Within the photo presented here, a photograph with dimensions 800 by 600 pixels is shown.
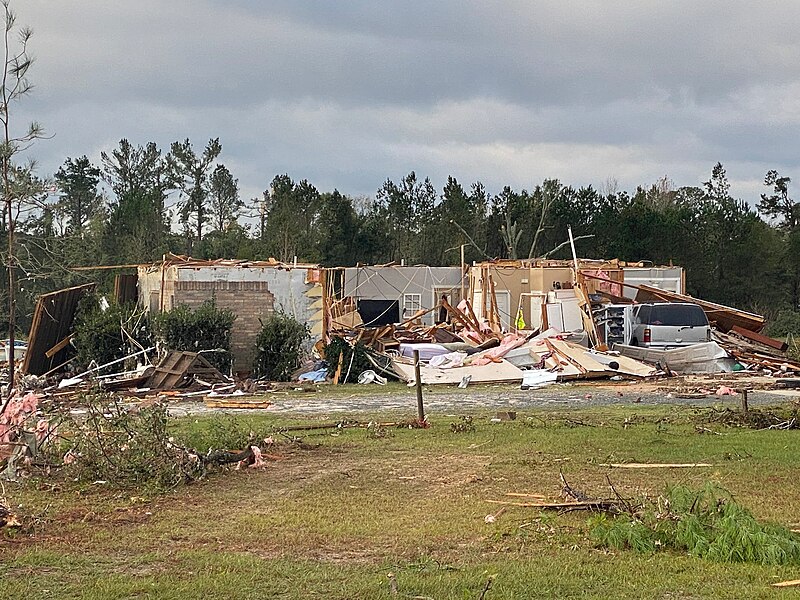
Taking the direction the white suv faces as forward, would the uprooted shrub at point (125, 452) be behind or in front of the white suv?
behind

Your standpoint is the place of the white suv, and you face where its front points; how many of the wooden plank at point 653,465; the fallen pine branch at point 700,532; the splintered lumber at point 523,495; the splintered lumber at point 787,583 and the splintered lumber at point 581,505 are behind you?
5

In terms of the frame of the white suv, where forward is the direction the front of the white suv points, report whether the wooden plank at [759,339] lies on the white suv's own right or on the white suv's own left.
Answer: on the white suv's own right

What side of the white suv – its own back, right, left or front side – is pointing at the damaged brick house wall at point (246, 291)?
left

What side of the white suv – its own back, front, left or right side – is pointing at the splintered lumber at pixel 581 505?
back

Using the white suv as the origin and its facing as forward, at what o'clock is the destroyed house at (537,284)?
The destroyed house is roughly at 9 o'clock from the white suv.

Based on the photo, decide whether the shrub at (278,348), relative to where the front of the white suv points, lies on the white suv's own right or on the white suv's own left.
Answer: on the white suv's own left

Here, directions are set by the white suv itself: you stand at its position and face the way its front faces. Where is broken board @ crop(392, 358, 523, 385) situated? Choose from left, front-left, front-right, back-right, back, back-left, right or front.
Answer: back-left

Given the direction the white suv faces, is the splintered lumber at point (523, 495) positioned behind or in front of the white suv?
behind

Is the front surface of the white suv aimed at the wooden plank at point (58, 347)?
no

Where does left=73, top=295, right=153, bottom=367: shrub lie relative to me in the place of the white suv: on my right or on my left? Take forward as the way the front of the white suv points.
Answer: on my left

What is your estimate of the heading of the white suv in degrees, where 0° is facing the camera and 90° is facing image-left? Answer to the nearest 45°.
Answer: approximately 180°

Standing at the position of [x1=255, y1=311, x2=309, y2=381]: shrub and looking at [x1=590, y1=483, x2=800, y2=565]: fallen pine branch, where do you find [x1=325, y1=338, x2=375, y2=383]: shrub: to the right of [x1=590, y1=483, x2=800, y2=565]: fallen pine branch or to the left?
left

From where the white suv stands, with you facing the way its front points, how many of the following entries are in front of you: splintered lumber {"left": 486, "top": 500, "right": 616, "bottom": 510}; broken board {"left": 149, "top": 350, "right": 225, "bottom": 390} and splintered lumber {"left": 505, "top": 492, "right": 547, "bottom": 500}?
0

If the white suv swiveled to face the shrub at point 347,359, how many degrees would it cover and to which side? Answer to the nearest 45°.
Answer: approximately 135° to its left

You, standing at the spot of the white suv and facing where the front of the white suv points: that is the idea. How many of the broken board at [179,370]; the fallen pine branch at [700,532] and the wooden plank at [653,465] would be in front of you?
0

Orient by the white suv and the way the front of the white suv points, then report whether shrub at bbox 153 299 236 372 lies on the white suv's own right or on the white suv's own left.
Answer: on the white suv's own left

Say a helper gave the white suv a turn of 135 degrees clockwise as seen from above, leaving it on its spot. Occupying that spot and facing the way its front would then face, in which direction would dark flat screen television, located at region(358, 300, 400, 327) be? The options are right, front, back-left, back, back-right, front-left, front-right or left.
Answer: back

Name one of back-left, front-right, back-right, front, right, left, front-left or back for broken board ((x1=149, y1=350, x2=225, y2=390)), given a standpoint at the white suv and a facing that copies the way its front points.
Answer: back-left
